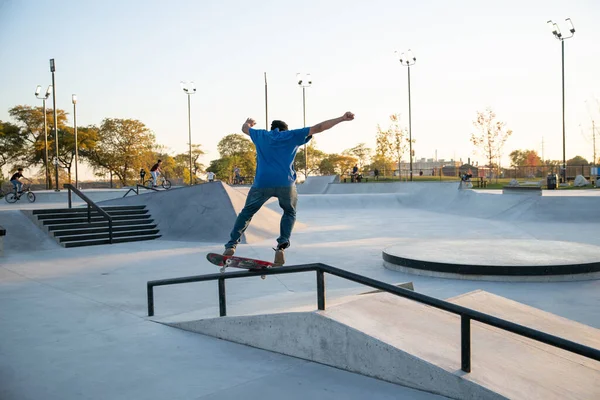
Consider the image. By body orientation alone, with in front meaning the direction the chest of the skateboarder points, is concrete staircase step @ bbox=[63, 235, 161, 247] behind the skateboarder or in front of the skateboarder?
in front

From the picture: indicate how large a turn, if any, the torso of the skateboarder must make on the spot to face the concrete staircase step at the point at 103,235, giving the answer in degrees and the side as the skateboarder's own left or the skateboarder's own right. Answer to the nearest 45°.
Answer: approximately 45° to the skateboarder's own left

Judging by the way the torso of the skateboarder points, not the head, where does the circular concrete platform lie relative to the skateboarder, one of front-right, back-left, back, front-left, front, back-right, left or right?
front-right

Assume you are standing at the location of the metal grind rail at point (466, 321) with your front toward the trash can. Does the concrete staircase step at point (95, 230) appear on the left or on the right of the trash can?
left

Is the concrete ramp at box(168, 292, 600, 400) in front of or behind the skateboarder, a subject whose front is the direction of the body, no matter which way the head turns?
behind

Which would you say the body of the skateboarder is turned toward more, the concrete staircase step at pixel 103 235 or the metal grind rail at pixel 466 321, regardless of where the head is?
the concrete staircase step

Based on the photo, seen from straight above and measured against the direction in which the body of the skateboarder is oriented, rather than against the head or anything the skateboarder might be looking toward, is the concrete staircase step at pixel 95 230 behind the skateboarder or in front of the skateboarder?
in front

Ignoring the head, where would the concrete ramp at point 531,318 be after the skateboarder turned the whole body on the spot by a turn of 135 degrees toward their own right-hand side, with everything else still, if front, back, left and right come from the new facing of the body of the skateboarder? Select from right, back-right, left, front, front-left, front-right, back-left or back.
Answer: front-left

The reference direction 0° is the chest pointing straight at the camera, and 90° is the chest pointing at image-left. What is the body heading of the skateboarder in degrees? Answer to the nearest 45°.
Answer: approximately 180°

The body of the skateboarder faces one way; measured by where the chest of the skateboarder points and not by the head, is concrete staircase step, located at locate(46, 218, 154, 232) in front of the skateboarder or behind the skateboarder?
in front
